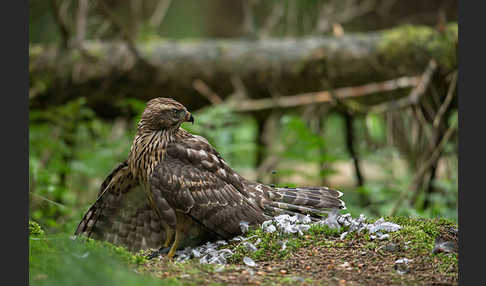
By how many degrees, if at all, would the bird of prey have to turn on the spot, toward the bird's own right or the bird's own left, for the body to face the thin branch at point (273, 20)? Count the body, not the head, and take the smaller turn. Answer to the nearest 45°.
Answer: approximately 90° to the bird's own right

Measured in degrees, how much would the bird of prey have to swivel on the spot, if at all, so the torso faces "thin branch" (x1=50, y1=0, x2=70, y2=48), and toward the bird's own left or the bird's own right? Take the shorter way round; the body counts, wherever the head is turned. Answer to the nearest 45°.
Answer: approximately 45° to the bird's own right

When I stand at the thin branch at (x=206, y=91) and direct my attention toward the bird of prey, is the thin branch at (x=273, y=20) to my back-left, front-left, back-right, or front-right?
back-left

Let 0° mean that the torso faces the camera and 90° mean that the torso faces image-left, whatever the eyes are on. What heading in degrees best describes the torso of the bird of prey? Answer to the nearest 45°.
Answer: approximately 90°

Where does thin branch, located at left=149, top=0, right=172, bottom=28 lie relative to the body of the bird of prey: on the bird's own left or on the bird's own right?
on the bird's own right

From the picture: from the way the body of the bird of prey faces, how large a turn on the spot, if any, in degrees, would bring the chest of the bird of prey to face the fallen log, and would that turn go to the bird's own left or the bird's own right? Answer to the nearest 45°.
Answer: approximately 90° to the bird's own right

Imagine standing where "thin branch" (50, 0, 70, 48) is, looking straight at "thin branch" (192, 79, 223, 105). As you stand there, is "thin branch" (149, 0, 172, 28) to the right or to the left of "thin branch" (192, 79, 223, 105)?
left
